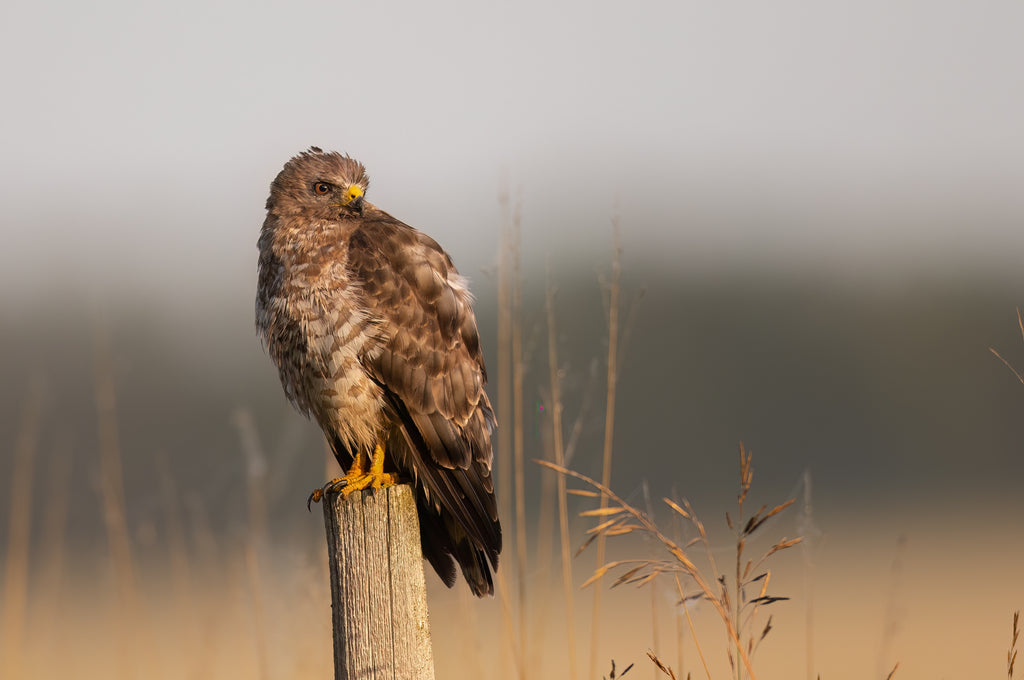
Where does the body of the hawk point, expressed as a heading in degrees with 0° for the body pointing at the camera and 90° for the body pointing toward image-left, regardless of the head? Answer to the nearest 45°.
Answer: approximately 45°
